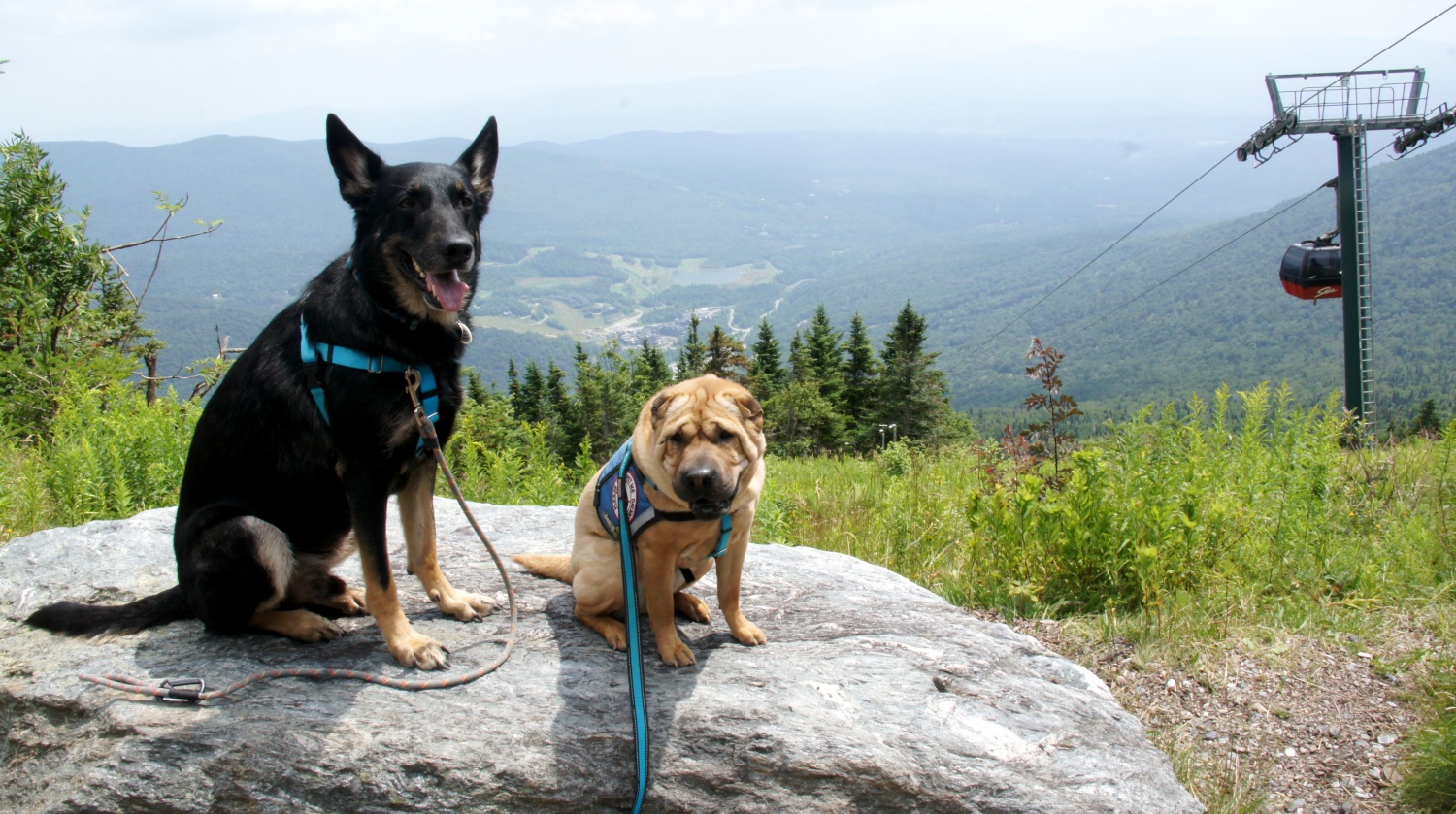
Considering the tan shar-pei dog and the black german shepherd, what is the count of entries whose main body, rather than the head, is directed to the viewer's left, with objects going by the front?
0

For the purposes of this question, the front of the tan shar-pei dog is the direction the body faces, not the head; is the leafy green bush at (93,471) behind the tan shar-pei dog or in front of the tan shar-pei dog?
behind

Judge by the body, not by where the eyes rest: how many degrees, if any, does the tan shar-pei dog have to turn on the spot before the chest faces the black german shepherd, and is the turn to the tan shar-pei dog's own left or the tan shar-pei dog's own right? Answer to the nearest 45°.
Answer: approximately 135° to the tan shar-pei dog's own right

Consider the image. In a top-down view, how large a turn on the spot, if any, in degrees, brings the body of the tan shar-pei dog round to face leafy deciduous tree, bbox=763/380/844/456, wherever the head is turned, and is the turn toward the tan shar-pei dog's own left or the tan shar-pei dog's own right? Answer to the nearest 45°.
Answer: approximately 135° to the tan shar-pei dog's own left

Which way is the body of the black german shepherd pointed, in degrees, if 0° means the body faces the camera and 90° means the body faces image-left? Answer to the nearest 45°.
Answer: approximately 315°

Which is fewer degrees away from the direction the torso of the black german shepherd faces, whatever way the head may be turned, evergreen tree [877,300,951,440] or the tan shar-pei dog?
the tan shar-pei dog

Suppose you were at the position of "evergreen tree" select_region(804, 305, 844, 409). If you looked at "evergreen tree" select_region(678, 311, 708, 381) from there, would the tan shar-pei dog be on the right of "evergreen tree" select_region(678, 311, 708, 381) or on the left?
left
